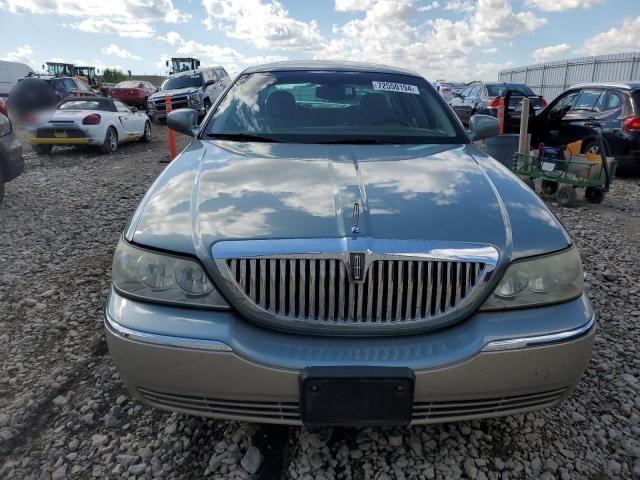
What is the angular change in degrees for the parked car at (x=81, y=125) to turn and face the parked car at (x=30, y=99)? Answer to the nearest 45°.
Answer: approximately 45° to its left

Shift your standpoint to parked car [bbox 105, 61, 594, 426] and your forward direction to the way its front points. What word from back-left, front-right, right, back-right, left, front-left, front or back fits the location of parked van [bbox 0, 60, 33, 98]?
back-right

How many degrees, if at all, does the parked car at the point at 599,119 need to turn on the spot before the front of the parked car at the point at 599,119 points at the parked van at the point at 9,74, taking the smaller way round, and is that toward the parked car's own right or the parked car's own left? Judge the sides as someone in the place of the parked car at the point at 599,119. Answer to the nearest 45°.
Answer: approximately 45° to the parked car's own left

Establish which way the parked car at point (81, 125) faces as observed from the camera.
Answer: facing away from the viewer and to the right of the viewer

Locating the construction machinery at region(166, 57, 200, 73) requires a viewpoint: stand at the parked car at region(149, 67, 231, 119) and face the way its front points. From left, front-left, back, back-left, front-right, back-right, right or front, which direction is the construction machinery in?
back-right

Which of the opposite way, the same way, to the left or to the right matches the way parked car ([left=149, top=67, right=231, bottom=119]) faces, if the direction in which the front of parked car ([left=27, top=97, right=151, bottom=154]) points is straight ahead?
the opposite way

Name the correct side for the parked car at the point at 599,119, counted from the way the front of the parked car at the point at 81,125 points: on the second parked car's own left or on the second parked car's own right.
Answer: on the second parked car's own right

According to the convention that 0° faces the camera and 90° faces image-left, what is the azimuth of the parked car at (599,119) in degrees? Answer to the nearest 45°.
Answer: approximately 135°

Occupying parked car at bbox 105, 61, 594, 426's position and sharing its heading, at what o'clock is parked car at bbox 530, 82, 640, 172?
parked car at bbox 530, 82, 640, 172 is roughly at 7 o'clock from parked car at bbox 105, 61, 594, 426.

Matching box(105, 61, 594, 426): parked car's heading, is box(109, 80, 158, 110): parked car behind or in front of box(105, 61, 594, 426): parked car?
behind
